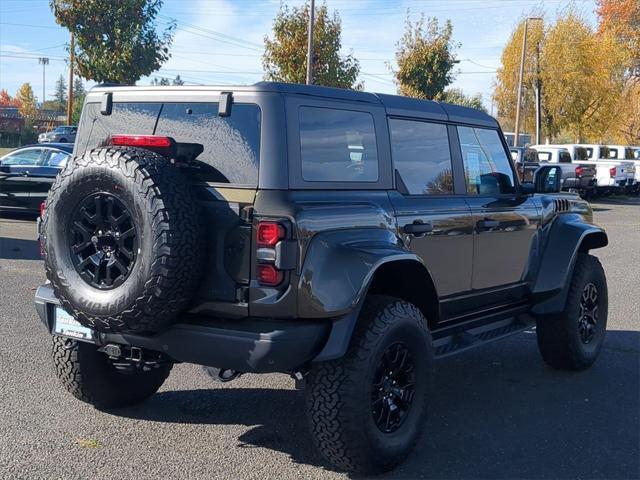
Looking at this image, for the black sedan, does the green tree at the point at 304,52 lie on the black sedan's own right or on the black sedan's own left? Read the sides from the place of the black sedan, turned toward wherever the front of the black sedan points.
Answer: on the black sedan's own right

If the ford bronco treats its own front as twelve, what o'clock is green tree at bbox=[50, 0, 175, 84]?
The green tree is roughly at 10 o'clock from the ford bronco.

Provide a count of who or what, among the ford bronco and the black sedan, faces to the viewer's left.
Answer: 1

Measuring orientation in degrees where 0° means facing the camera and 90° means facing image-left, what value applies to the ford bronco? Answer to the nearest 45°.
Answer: approximately 225°

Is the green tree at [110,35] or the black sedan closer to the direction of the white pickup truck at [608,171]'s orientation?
the green tree

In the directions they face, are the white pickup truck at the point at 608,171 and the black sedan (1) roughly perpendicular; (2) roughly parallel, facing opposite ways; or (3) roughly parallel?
roughly perpendicular

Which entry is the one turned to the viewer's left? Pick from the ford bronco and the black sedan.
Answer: the black sedan

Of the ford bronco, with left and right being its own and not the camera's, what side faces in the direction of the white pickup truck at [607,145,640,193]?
front

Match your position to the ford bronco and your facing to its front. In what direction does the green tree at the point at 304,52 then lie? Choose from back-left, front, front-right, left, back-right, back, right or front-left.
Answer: front-left

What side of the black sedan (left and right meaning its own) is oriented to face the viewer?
left

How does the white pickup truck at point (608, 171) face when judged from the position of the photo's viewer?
facing away from the viewer and to the left of the viewer

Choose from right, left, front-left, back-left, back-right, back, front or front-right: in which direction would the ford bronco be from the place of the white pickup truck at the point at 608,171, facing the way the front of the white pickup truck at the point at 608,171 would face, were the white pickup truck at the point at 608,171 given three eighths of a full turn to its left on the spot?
front

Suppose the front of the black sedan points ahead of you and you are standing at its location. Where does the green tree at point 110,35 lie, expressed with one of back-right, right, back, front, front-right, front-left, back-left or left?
right

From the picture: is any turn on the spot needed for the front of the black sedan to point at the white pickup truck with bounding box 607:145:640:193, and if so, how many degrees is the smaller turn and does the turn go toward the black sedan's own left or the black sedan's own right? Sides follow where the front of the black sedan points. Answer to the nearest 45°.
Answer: approximately 135° to the black sedan's own right

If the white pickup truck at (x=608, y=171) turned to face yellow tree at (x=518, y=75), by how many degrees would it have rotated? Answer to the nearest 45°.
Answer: approximately 45° to its right

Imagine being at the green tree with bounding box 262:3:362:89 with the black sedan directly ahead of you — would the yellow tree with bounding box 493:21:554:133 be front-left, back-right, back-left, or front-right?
back-left
